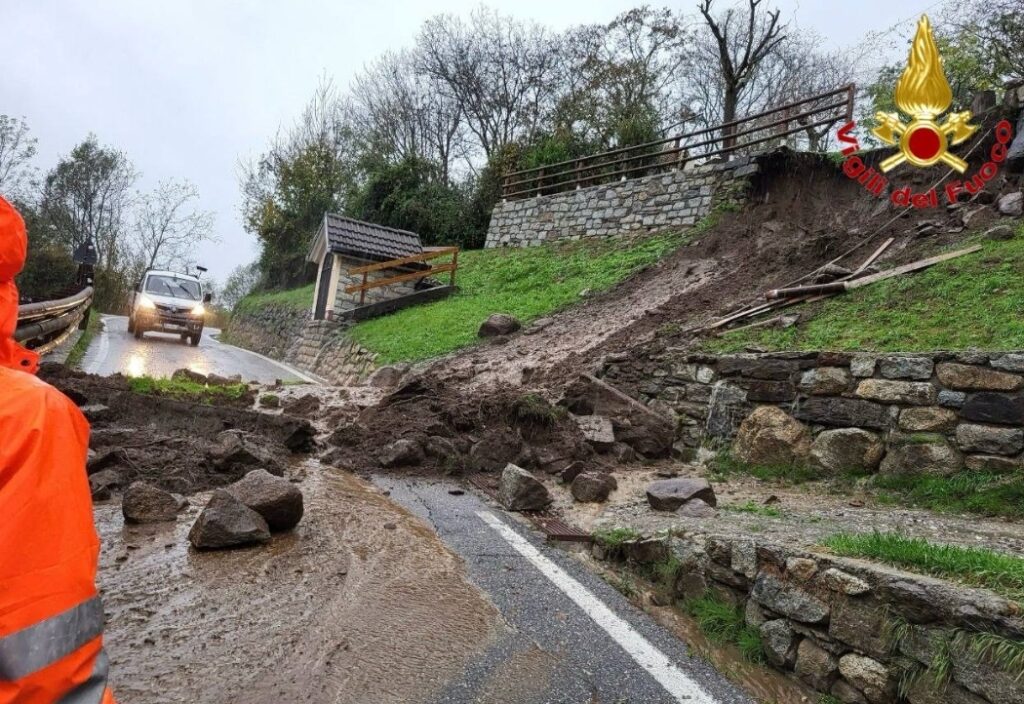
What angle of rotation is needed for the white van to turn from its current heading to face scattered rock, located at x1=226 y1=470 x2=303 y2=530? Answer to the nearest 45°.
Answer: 0° — it already faces it

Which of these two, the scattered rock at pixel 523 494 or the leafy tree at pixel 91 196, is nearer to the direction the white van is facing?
the scattered rock

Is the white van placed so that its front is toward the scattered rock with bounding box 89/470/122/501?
yes

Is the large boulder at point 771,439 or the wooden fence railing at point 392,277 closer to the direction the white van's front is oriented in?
the large boulder

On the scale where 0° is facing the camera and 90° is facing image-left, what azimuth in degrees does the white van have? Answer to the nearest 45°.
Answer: approximately 0°

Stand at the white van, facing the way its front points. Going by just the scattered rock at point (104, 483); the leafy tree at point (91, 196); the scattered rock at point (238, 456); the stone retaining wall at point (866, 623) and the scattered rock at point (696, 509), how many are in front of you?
4

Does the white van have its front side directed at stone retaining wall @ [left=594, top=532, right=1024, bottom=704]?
yes

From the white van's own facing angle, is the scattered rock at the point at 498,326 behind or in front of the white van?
in front

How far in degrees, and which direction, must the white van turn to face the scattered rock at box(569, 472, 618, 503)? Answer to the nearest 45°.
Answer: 0° — it already faces it

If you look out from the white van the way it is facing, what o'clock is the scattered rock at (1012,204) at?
The scattered rock is roughly at 11 o'clock from the white van.

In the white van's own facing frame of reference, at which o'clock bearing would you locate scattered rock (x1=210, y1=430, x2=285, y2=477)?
The scattered rock is roughly at 12 o'clock from the white van.

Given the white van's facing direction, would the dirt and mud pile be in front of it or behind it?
in front

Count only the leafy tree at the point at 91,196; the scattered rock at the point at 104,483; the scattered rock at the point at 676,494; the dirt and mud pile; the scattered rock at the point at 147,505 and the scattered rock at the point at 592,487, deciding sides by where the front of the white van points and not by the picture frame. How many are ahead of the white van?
5

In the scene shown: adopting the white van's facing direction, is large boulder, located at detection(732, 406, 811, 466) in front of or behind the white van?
in front
